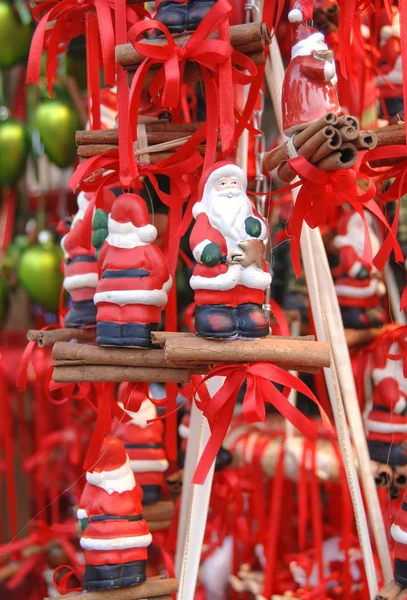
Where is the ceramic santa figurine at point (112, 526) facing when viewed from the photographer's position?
facing away from the viewer
